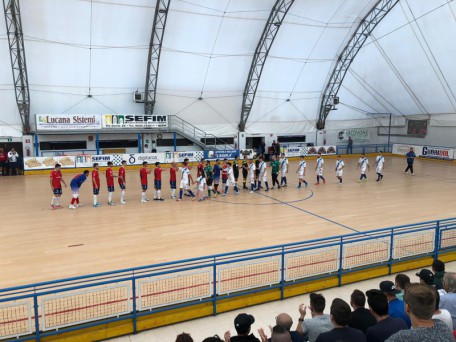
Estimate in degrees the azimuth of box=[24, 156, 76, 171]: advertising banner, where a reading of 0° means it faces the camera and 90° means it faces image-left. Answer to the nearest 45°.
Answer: approximately 0°

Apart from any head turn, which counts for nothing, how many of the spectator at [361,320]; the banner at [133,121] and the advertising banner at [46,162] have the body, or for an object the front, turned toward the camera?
2

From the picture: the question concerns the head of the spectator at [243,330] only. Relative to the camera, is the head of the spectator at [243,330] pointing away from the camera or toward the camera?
away from the camera

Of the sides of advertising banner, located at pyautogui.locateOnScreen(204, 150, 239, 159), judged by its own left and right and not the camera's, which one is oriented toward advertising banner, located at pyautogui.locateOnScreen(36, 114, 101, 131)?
right

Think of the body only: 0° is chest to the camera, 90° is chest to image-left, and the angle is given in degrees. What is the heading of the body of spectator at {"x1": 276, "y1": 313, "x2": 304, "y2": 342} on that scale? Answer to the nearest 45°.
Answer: approximately 135°

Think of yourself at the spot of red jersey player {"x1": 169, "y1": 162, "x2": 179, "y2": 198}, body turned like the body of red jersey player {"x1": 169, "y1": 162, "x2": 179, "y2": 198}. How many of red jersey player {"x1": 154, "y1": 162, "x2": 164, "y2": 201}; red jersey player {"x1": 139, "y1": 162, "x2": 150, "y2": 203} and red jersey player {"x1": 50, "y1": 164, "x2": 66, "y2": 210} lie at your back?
3

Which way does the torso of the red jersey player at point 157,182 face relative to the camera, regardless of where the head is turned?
to the viewer's right

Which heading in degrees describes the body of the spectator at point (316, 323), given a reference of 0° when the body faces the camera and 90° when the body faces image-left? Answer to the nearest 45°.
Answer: approximately 135°

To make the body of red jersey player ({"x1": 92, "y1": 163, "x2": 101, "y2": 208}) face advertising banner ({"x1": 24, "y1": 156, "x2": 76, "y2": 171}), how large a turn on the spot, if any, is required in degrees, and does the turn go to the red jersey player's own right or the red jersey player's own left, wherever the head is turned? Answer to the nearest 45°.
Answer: approximately 90° to the red jersey player's own left

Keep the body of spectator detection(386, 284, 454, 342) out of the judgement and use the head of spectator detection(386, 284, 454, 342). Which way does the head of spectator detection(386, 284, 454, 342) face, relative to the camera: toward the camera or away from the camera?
away from the camera

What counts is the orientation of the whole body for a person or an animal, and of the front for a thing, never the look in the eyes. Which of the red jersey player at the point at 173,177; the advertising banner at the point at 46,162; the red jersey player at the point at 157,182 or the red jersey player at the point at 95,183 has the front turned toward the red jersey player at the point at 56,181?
the advertising banner

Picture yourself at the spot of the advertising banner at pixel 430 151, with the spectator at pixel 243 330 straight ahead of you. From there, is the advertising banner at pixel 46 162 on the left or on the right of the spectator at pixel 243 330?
right

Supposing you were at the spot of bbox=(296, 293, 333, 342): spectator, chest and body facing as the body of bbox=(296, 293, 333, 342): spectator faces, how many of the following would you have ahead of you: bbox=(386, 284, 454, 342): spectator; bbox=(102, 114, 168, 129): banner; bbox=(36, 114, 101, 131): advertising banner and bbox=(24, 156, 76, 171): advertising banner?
3
